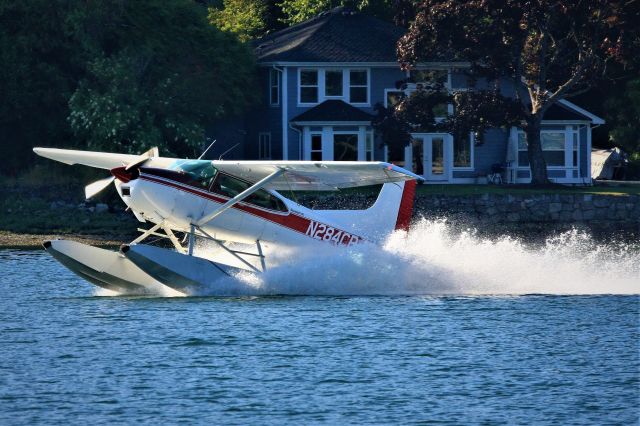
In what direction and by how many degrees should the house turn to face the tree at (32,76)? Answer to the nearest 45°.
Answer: approximately 45° to its right

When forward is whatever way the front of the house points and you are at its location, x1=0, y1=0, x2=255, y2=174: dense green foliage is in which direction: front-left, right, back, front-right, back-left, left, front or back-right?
front-right

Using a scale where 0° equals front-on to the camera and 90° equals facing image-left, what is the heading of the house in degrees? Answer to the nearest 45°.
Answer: approximately 0°

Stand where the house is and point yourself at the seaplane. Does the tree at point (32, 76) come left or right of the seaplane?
right

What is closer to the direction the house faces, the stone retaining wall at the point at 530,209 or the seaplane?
the seaplane

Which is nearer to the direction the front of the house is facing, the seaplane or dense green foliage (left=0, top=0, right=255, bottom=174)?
the seaplane

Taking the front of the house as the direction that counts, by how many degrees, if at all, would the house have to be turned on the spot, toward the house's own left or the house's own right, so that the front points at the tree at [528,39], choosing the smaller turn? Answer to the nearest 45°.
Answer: approximately 45° to the house's own left

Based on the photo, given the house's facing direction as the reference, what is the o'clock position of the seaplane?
The seaplane is roughly at 12 o'clock from the house.
